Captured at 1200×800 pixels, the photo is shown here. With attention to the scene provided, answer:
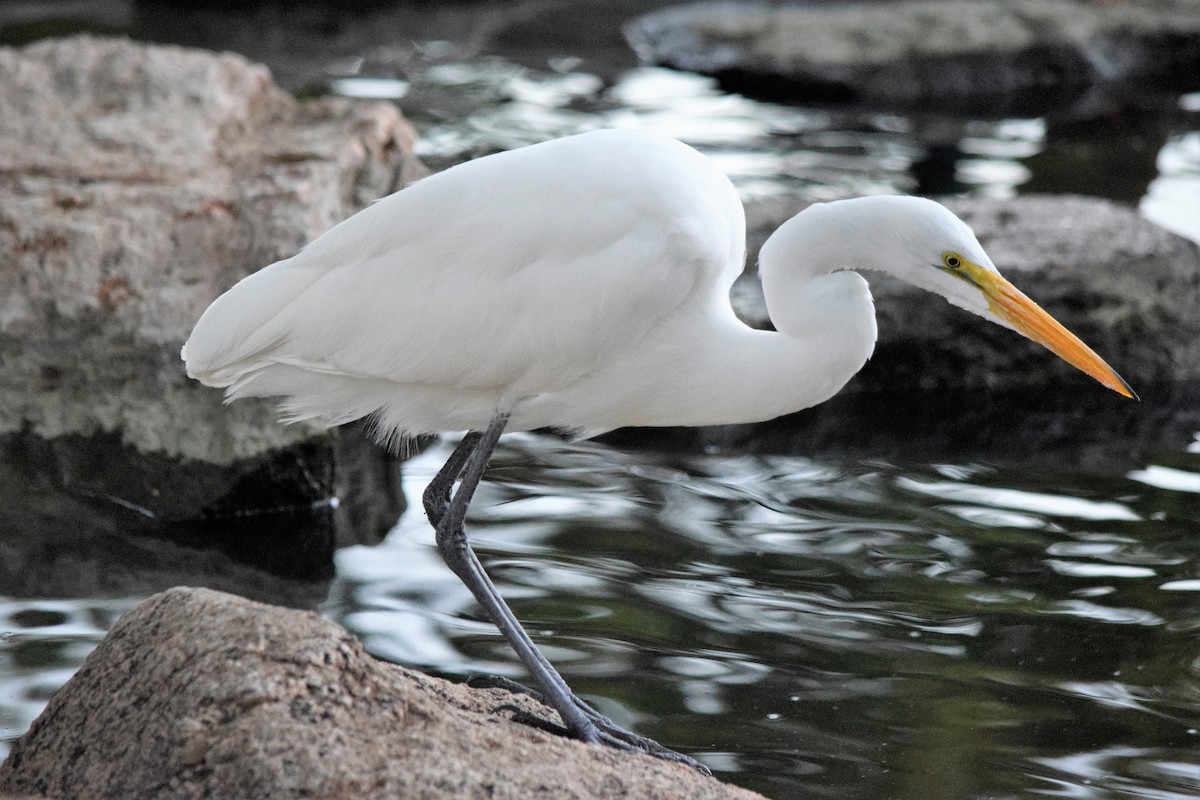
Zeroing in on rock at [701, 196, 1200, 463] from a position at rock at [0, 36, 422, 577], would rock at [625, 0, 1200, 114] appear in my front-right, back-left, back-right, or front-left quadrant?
front-left

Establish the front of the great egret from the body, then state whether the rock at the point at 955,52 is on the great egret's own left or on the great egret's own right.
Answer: on the great egret's own left

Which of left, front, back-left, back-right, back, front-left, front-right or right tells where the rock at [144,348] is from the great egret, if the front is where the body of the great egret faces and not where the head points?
back-left

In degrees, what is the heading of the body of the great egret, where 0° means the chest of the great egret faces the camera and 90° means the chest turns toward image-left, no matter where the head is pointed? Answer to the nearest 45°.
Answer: approximately 270°

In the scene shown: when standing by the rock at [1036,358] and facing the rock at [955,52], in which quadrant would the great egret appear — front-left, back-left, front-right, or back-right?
back-left

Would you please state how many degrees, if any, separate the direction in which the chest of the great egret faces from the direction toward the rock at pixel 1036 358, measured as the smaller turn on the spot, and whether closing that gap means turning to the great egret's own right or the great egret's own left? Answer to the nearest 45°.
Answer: approximately 45° to the great egret's own left
